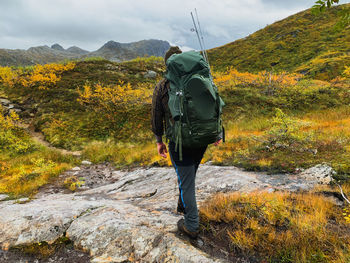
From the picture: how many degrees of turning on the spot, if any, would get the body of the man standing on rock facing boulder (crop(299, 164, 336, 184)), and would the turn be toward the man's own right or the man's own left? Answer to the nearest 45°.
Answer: approximately 90° to the man's own right

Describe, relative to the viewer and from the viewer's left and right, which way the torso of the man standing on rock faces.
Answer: facing away from the viewer and to the left of the viewer
